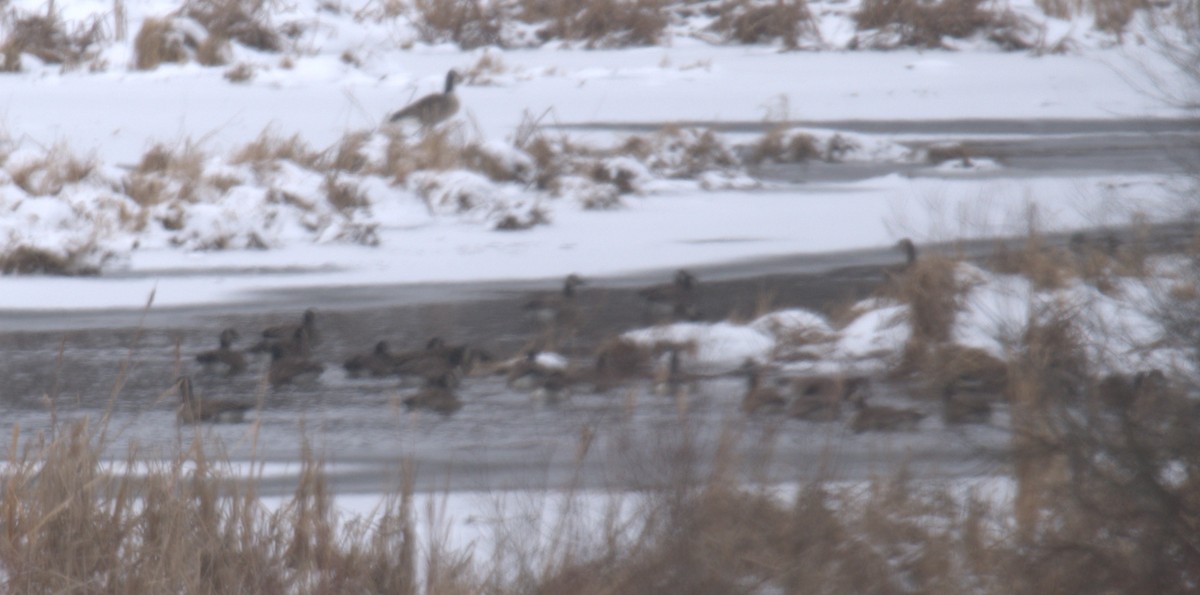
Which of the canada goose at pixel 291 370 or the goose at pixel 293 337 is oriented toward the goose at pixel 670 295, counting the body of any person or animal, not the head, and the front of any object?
the goose at pixel 293 337

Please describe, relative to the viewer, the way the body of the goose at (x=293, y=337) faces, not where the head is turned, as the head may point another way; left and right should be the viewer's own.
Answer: facing to the right of the viewer

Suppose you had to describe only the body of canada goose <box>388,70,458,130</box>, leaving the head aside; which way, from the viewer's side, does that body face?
to the viewer's right

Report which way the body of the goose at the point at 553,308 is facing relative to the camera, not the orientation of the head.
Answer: to the viewer's right

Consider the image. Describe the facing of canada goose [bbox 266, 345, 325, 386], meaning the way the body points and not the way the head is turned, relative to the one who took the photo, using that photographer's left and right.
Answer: facing to the left of the viewer

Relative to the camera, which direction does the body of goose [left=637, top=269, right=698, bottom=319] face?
to the viewer's right

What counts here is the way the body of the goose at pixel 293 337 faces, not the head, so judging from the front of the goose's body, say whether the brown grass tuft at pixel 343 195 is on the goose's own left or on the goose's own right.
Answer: on the goose's own left
